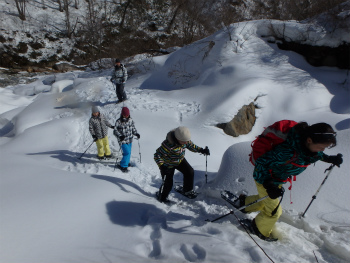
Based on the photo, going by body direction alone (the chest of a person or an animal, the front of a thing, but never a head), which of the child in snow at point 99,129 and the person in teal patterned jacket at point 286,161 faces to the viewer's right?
the person in teal patterned jacket

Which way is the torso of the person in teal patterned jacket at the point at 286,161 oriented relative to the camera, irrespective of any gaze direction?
to the viewer's right
